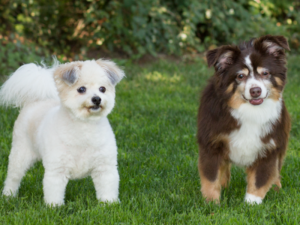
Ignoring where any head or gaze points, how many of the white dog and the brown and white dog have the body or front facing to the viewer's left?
0

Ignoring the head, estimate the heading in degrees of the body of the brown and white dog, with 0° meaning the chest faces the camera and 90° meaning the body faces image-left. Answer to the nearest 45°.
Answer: approximately 0°

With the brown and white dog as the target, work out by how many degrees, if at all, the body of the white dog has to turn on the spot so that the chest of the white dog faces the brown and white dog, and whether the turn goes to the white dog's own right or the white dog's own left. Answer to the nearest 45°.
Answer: approximately 45° to the white dog's own left

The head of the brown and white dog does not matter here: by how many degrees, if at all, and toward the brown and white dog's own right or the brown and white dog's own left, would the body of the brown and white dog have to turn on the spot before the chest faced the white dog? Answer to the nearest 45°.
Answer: approximately 45° to the brown and white dog's own right

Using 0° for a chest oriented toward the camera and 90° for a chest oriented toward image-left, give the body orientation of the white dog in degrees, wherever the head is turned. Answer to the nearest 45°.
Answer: approximately 315°
